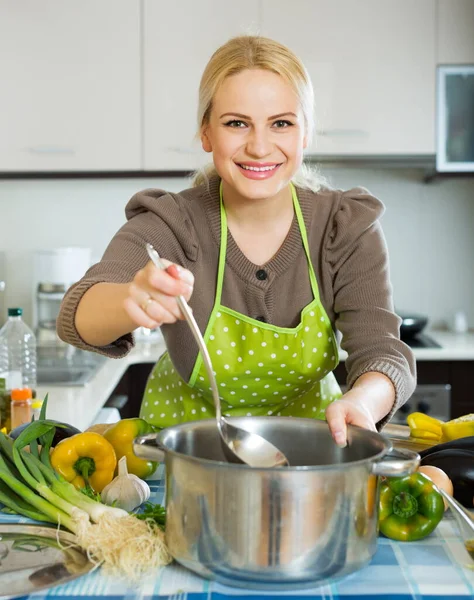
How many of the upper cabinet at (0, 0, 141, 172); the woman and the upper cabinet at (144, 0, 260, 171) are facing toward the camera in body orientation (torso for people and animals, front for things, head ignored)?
3

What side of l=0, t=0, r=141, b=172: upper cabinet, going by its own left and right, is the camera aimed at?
front

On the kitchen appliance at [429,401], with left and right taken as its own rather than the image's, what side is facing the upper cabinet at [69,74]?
right

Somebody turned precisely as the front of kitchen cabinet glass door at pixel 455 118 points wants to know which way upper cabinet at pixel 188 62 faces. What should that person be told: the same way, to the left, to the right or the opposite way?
the same way

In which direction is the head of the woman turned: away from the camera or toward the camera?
toward the camera

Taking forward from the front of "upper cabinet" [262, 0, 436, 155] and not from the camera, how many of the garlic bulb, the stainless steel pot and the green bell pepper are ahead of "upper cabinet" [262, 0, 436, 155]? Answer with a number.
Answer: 3

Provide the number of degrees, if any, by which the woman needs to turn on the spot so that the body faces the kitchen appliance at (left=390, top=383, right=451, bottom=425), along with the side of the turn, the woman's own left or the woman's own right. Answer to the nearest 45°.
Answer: approximately 135° to the woman's own left

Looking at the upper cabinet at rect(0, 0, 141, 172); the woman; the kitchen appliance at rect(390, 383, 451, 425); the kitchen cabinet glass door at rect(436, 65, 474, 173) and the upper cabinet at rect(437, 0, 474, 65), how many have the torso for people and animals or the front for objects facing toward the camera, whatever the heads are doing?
5

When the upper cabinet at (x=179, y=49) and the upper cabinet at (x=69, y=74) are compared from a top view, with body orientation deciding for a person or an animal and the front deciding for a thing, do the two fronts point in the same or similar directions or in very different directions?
same or similar directions

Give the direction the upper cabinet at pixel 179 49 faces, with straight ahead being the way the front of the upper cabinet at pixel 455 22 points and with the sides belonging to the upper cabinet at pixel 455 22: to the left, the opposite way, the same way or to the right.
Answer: the same way

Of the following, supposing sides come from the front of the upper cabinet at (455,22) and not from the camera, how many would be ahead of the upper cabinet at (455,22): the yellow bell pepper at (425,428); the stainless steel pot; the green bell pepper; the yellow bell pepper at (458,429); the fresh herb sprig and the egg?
6

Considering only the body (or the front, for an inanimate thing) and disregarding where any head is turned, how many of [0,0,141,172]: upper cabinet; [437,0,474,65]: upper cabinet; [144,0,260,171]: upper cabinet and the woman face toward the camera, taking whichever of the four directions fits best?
4

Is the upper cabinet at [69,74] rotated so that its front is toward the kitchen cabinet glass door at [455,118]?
no

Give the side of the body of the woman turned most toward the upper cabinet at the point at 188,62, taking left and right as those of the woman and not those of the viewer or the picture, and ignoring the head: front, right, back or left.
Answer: back

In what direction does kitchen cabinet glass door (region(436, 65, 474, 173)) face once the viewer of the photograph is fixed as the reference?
facing the viewer

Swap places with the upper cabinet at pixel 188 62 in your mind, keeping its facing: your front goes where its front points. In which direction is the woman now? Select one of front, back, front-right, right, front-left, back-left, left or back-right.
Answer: front
